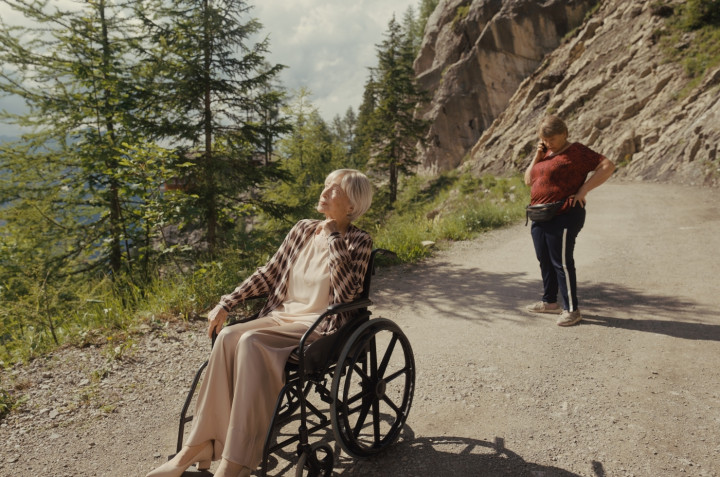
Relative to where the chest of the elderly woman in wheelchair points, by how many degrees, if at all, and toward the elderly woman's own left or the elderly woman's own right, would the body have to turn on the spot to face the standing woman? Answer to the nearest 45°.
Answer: approximately 180°

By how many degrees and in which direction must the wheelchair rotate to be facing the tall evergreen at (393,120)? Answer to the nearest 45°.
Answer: approximately 135° to its right

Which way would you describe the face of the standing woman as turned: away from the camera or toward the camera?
toward the camera

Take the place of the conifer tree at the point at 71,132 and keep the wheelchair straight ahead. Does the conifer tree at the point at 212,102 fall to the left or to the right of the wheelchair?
left

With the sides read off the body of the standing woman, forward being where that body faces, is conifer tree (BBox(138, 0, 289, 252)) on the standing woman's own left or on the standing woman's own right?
on the standing woman's own right

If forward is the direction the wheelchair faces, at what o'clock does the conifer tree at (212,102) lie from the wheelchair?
The conifer tree is roughly at 4 o'clock from the wheelchair.

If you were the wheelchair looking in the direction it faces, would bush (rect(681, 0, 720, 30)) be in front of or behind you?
behind

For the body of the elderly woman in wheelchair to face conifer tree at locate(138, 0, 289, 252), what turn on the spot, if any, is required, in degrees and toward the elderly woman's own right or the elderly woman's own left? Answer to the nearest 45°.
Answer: approximately 135° to the elderly woman's own right

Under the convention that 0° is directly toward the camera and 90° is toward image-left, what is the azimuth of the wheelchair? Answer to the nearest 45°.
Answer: approximately 45°

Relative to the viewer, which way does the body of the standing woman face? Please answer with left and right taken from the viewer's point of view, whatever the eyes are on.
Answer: facing the viewer and to the left of the viewer

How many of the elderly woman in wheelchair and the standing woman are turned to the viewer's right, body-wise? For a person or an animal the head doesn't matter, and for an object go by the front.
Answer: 0

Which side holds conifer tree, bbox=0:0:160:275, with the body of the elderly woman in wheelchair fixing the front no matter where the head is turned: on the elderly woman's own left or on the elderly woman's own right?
on the elderly woman's own right

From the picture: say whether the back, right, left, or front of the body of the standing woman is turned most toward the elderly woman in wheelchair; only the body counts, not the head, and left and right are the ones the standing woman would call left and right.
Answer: front
